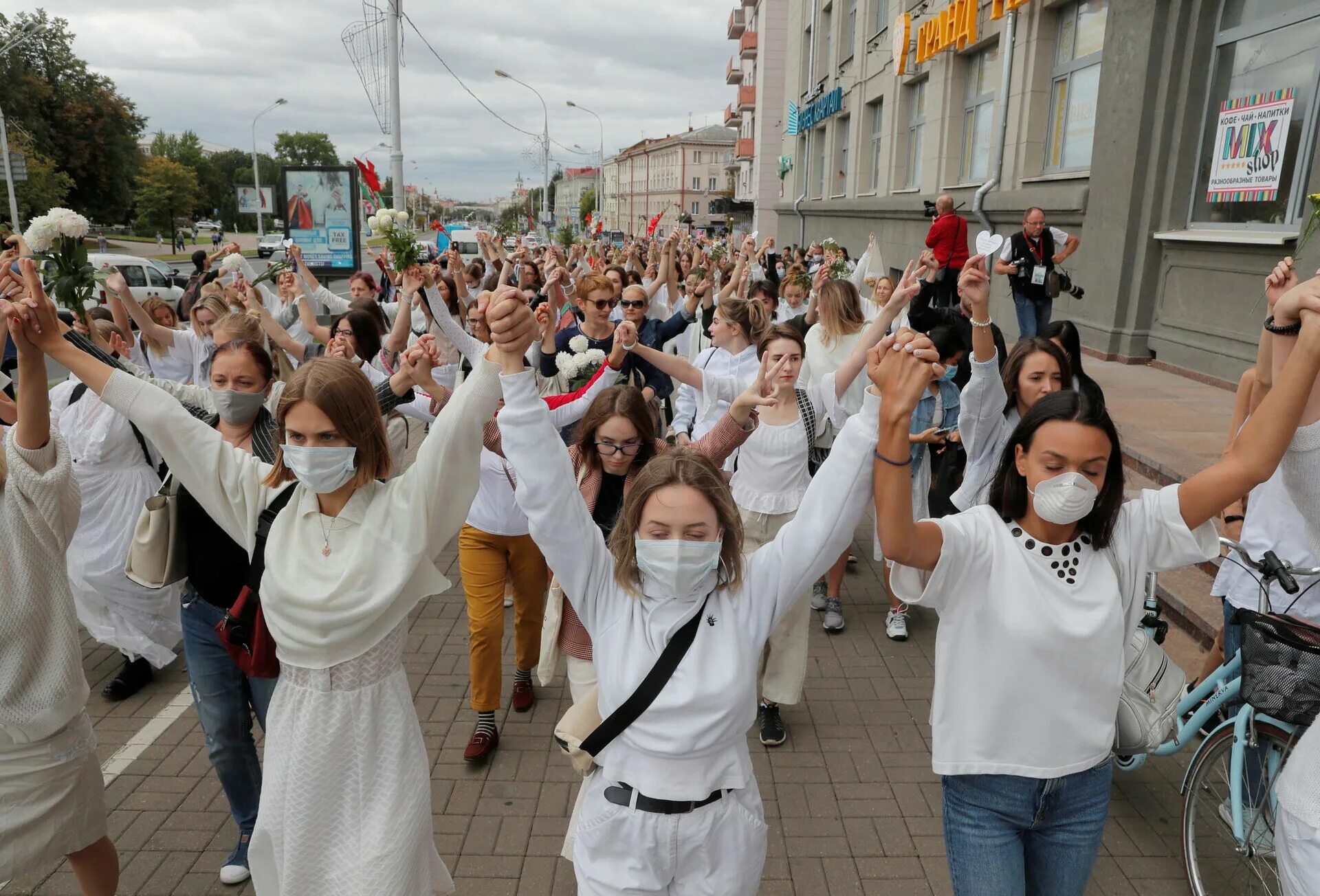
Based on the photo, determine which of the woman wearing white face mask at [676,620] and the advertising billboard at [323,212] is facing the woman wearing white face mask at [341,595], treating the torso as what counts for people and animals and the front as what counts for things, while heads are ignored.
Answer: the advertising billboard

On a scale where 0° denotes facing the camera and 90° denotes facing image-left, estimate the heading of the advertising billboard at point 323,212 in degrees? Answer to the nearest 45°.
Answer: approximately 0°

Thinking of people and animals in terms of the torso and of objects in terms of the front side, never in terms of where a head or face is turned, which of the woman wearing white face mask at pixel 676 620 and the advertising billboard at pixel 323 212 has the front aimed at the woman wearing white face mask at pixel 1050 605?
the advertising billboard

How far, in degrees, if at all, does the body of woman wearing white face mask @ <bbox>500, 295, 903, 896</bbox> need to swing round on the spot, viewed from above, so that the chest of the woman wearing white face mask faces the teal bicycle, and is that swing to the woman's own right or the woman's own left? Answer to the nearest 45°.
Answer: approximately 90° to the woman's own left

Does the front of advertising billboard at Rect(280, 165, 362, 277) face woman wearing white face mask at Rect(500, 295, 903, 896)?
yes

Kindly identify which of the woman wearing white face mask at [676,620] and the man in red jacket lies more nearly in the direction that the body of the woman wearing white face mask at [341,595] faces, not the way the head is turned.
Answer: the woman wearing white face mask

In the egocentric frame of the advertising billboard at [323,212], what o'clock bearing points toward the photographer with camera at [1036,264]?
The photographer with camera is roughly at 11 o'clock from the advertising billboard.

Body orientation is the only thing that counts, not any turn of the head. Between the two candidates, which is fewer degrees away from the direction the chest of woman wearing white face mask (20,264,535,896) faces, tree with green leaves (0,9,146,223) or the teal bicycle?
the teal bicycle
